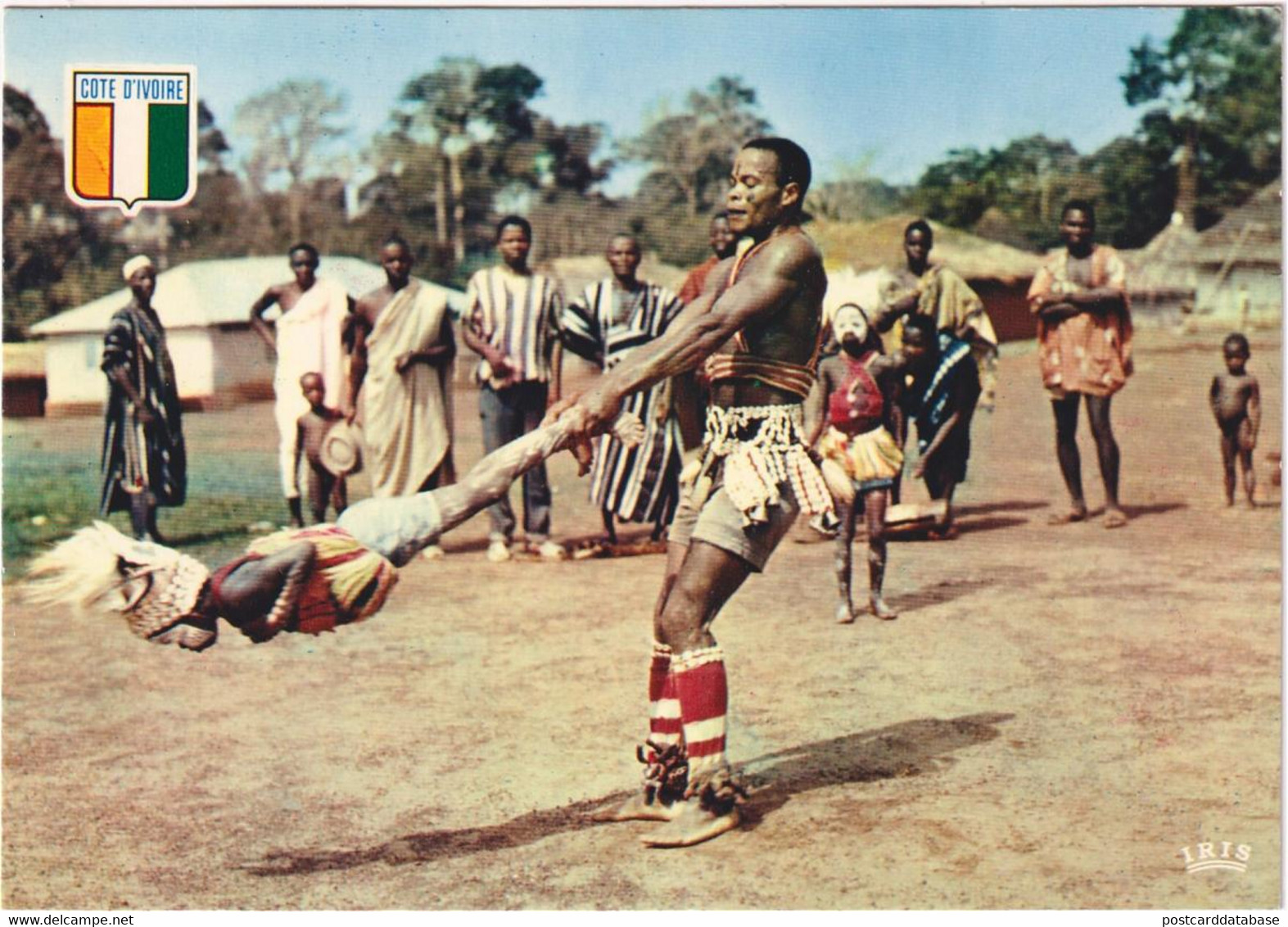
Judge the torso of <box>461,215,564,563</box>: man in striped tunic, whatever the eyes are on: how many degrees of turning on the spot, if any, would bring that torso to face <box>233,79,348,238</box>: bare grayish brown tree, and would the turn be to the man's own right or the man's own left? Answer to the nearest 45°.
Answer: approximately 180°

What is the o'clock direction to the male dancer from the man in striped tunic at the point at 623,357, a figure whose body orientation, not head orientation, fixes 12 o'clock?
The male dancer is roughly at 12 o'clock from the man in striped tunic.

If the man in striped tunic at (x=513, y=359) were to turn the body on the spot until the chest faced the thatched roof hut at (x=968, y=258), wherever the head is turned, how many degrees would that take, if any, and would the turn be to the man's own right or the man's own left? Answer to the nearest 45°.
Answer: approximately 135° to the man's own left

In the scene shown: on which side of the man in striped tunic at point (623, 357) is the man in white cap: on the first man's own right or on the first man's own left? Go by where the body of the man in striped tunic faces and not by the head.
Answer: on the first man's own right

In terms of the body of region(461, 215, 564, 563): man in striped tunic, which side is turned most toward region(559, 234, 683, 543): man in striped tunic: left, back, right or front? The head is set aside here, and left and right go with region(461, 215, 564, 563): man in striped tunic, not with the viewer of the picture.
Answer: left
